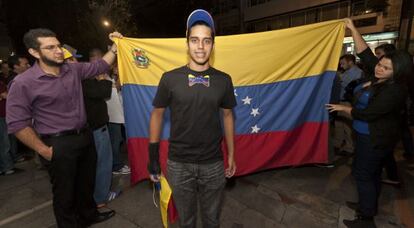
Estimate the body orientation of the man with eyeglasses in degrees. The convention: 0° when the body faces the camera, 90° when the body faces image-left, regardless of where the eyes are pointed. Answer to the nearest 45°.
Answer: approximately 315°

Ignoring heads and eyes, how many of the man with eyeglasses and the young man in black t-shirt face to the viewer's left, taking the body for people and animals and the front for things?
0

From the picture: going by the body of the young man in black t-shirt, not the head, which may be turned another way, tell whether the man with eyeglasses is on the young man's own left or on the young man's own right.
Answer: on the young man's own right

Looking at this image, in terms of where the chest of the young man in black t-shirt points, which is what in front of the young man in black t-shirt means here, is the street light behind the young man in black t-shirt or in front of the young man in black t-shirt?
behind

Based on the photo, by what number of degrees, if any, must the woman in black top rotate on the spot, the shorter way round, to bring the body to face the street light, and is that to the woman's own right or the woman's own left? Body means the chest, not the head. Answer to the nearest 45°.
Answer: approximately 45° to the woman's own right

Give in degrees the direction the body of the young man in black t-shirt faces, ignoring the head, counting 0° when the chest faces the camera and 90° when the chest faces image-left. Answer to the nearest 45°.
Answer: approximately 0°

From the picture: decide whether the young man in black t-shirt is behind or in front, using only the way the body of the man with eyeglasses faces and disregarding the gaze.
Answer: in front

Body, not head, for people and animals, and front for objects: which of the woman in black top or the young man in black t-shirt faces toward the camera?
the young man in black t-shirt

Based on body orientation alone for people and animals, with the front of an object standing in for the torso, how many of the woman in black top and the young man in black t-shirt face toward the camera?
1

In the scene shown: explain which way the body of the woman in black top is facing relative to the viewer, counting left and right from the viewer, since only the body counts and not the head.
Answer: facing to the left of the viewer

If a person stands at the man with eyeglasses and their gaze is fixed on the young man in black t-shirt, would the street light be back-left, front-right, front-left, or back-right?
back-left

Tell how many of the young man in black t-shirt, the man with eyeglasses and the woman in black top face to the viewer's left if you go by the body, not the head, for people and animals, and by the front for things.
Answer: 1

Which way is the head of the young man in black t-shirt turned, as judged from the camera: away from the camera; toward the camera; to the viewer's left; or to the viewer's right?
toward the camera

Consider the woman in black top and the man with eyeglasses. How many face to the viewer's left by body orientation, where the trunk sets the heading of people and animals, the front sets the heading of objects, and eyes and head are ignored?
1
